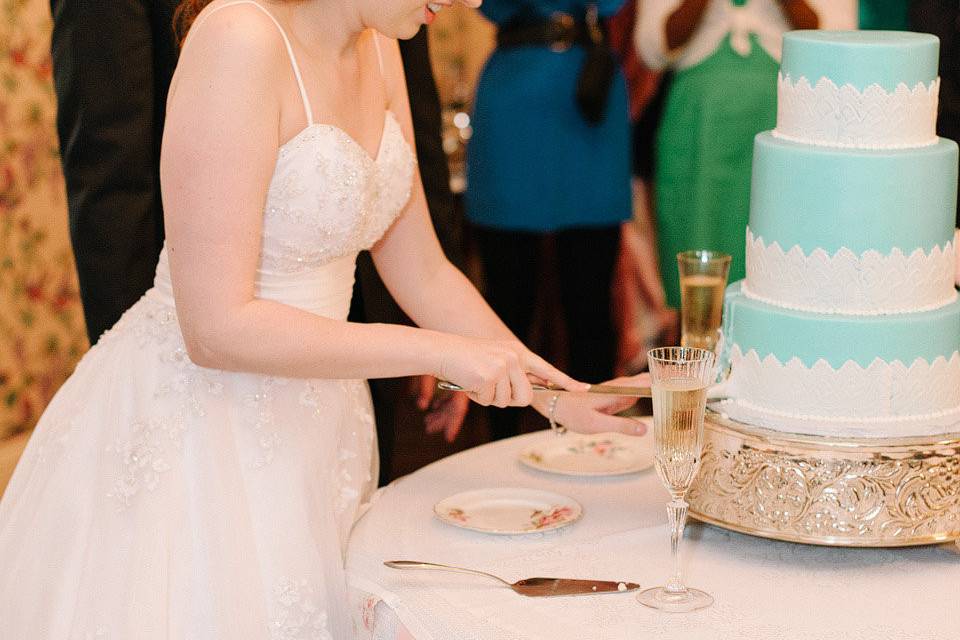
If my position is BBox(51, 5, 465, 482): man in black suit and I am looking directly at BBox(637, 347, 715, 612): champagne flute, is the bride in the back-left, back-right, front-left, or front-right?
front-right

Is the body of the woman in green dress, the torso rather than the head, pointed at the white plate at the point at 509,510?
yes

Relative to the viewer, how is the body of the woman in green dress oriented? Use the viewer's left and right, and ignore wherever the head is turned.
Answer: facing the viewer

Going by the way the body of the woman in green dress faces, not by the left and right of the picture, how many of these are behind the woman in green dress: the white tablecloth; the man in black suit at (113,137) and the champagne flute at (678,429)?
0

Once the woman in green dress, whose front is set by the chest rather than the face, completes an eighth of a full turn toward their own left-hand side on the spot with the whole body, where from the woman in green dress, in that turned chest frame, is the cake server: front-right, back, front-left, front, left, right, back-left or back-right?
front-right

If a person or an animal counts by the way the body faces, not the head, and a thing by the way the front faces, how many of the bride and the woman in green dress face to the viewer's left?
0

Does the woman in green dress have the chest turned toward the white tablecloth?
yes

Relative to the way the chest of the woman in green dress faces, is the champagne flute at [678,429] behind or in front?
in front

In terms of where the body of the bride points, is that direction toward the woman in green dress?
no

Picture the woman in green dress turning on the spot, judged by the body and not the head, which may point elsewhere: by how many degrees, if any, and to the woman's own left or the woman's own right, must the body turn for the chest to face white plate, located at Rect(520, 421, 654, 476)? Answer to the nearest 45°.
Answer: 0° — they already face it

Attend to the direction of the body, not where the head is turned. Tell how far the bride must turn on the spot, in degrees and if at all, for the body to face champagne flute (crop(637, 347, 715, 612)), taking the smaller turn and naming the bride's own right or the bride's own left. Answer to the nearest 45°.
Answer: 0° — they already face it

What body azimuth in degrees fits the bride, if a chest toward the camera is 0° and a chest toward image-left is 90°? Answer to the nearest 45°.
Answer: approximately 315°

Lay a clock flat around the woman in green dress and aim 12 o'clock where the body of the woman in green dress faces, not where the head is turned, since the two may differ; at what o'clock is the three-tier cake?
The three-tier cake is roughly at 12 o'clock from the woman in green dress.

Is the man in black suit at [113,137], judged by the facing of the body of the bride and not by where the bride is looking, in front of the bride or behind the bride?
behind
